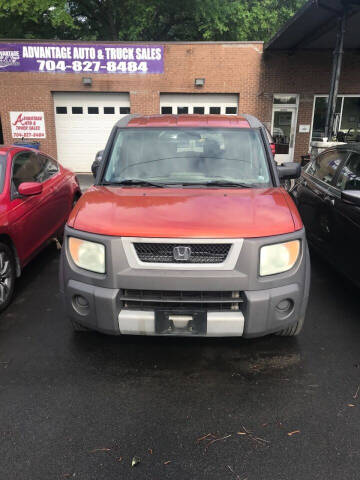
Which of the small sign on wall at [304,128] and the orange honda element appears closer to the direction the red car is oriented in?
the orange honda element

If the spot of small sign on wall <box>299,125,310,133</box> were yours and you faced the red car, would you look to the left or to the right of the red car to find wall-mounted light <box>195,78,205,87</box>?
right

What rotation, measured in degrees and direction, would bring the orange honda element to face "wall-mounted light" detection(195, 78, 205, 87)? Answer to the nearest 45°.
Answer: approximately 180°

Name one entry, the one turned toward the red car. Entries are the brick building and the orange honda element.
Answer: the brick building

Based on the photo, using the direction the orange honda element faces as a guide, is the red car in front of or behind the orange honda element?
behind

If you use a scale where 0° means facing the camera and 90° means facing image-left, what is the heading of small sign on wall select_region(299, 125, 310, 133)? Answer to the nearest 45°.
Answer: approximately 0°

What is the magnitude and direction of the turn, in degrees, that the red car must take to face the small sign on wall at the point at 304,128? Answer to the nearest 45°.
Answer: approximately 180°

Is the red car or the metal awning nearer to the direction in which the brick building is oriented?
the red car

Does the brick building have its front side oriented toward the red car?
yes

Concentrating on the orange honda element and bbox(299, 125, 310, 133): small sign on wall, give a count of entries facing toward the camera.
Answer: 2

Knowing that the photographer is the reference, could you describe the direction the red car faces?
facing the viewer and to the left of the viewer

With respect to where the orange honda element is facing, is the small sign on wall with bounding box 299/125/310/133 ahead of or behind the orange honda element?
behind

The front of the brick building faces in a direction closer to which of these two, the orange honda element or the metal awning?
the orange honda element

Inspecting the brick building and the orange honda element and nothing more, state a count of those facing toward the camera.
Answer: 2
